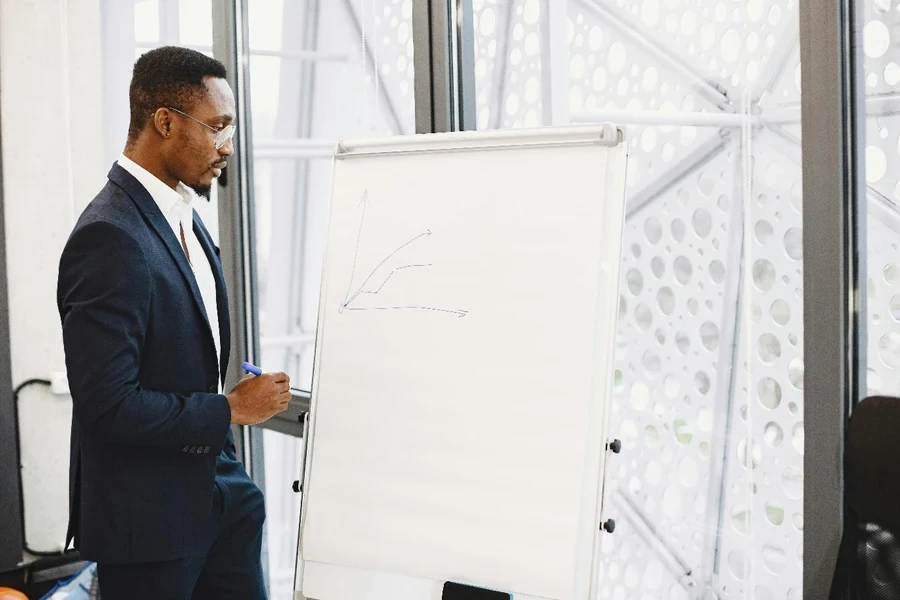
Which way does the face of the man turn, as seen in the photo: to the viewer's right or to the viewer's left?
to the viewer's right

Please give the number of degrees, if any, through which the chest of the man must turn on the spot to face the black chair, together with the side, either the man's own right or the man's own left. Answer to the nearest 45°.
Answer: approximately 45° to the man's own right

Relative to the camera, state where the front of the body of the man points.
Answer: to the viewer's right

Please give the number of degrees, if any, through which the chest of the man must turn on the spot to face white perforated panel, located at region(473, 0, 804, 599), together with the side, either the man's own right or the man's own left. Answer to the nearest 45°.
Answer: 0° — they already face it
